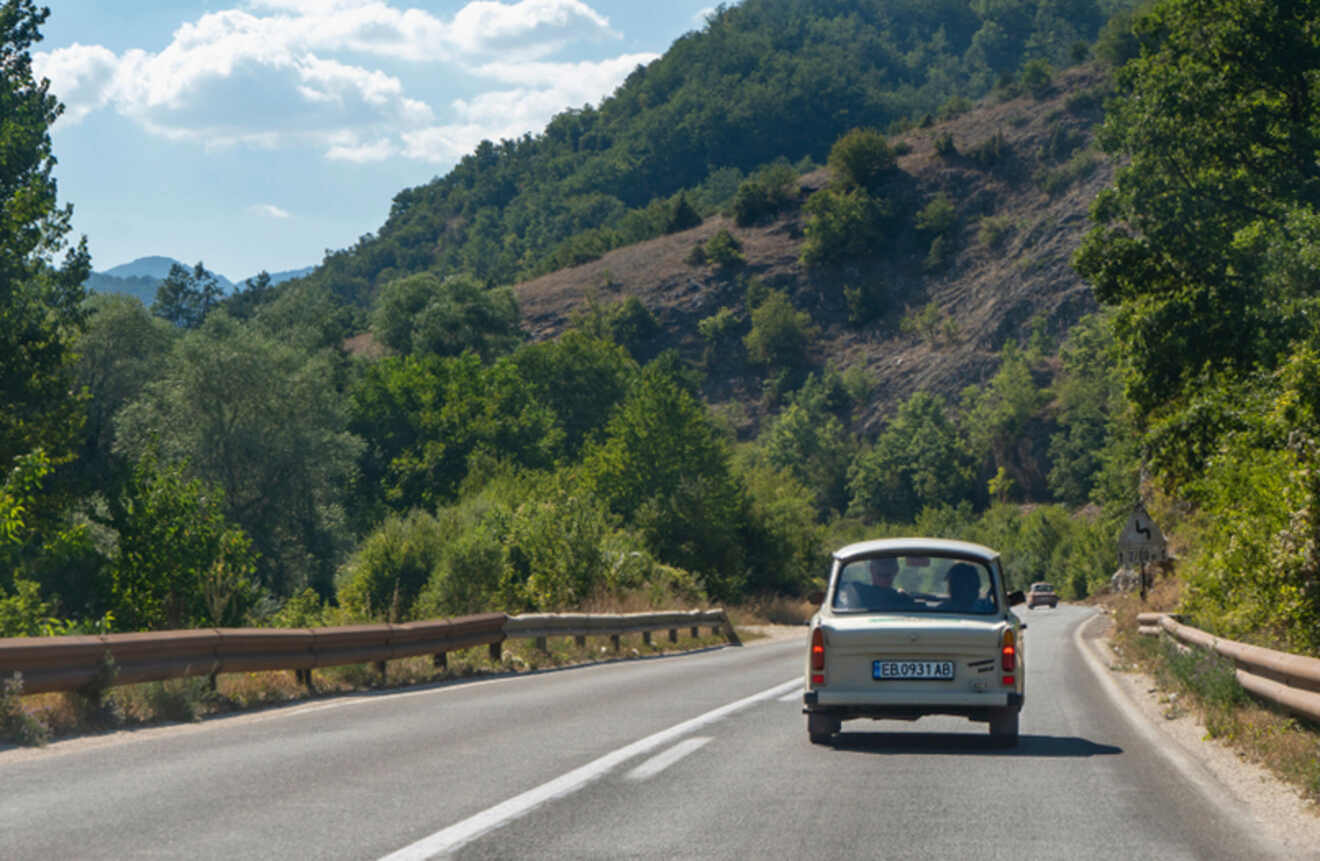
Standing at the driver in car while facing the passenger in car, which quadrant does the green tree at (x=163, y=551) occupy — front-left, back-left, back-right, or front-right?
back-left

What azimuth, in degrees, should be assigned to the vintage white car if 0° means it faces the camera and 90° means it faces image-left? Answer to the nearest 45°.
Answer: approximately 180°

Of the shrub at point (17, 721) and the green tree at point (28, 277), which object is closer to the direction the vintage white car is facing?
the green tree

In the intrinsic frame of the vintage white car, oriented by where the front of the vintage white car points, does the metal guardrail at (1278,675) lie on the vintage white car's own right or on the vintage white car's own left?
on the vintage white car's own right

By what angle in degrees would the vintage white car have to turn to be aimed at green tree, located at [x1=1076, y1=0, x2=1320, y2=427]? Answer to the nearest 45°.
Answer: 0° — it already faces it

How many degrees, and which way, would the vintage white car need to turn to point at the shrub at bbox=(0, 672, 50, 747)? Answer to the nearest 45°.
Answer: approximately 90° to its left
